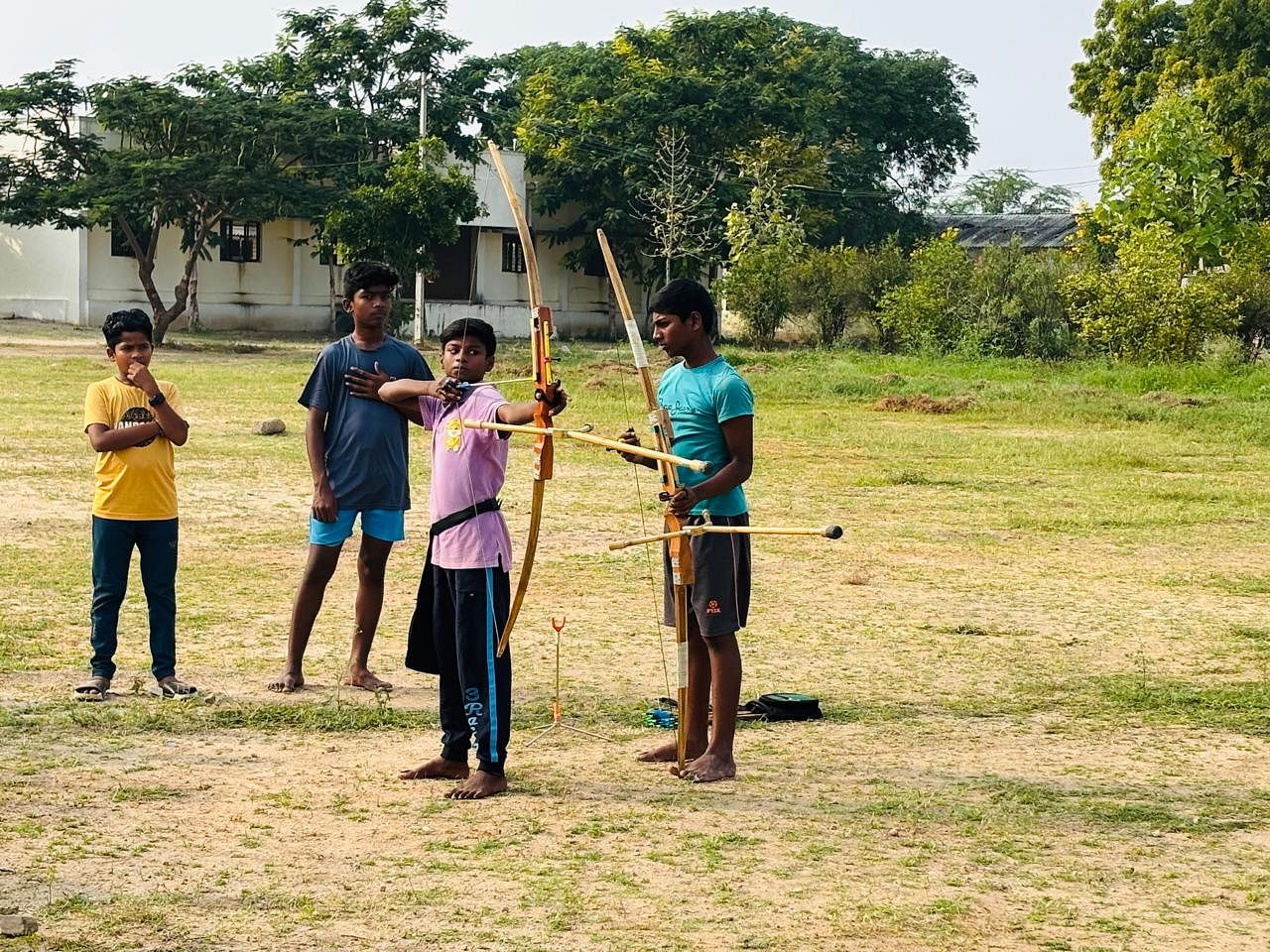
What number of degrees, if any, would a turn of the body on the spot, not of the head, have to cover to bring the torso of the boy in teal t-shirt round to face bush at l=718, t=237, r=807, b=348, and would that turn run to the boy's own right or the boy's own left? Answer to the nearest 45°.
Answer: approximately 135° to the boy's own right

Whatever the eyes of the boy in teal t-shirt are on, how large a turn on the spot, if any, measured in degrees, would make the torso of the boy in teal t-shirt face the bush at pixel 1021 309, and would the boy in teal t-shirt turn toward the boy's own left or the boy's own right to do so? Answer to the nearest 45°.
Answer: approximately 135° to the boy's own right

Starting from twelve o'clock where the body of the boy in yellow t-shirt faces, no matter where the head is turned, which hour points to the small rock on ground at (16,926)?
The small rock on ground is roughly at 12 o'clock from the boy in yellow t-shirt.

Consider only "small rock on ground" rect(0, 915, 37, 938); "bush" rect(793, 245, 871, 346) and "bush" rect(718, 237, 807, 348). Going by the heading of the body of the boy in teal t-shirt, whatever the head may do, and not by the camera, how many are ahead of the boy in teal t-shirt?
1

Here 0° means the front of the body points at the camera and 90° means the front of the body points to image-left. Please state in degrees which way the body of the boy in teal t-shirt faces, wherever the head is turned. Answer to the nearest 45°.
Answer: approximately 45°

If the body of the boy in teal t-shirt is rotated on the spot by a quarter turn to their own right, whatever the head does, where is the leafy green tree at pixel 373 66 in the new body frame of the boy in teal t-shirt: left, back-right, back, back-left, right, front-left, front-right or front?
front-right

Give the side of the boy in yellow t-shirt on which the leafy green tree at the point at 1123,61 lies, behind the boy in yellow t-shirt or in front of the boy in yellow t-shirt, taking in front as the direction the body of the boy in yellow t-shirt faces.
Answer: behind

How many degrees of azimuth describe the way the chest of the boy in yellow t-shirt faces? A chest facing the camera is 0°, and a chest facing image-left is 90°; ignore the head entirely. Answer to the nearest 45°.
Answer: approximately 0°

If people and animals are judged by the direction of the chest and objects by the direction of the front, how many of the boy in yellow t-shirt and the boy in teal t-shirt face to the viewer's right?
0

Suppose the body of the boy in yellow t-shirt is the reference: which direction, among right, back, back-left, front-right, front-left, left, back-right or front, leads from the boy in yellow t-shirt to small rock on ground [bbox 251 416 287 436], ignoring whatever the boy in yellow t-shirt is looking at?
back

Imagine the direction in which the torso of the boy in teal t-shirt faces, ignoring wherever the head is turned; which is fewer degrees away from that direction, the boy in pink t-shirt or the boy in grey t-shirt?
the boy in pink t-shirt

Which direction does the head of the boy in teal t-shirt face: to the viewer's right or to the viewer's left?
to the viewer's left

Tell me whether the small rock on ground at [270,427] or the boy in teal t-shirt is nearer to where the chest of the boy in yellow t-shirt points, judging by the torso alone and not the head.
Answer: the boy in teal t-shirt

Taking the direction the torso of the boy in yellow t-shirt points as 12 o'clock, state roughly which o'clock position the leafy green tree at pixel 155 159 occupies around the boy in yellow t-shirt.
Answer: The leafy green tree is roughly at 6 o'clock from the boy in yellow t-shirt.

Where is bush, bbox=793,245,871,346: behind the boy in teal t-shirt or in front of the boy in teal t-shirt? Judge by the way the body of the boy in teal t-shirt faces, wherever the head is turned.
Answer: behind

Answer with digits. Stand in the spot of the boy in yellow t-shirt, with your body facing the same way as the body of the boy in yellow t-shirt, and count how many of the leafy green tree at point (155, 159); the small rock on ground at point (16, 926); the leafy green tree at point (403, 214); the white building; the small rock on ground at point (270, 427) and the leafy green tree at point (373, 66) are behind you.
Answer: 5

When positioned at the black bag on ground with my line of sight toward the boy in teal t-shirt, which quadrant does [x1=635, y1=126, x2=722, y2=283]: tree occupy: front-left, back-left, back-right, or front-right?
back-right
